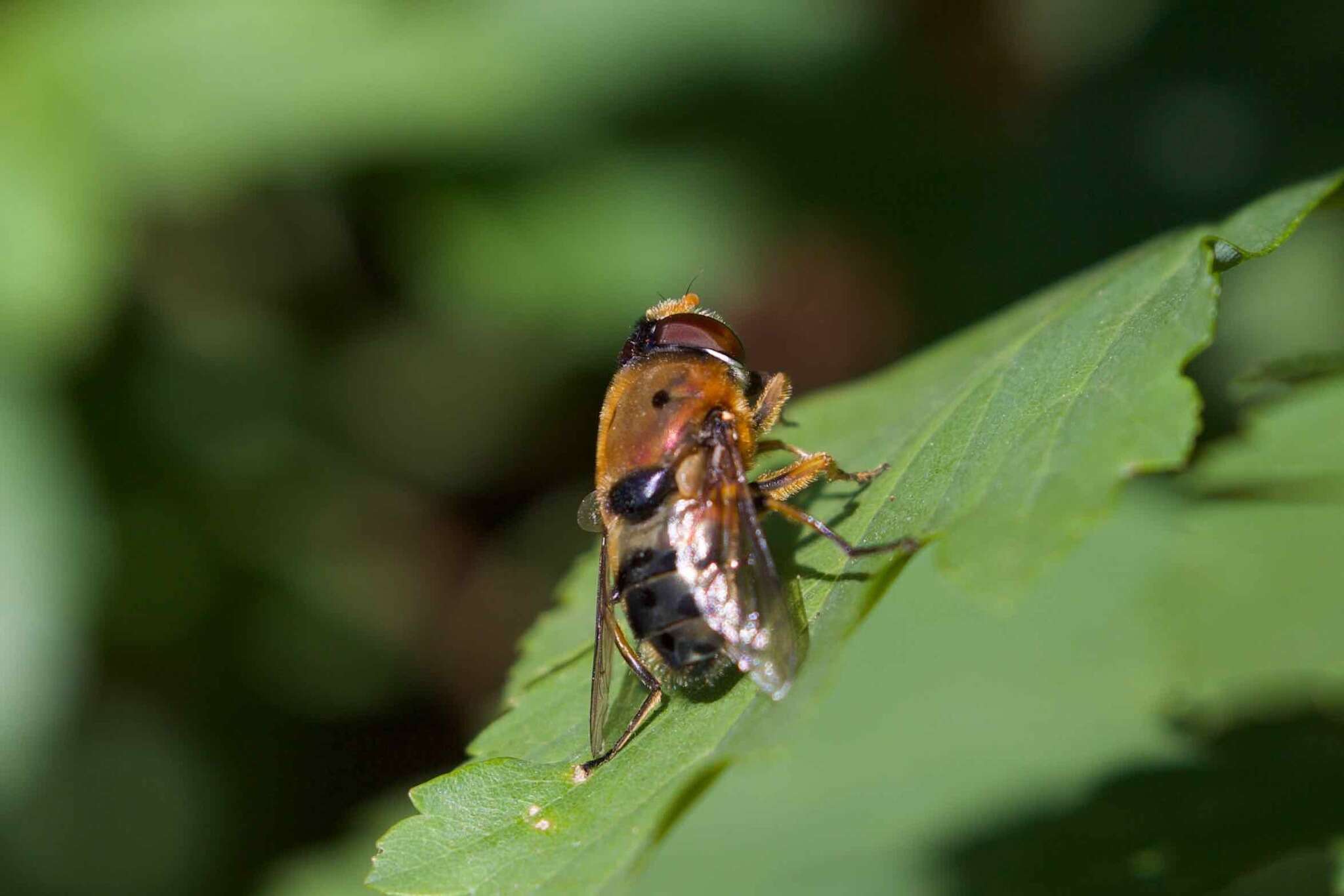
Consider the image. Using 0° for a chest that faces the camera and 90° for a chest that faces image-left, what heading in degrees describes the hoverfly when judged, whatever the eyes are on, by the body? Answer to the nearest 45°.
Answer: approximately 180°
